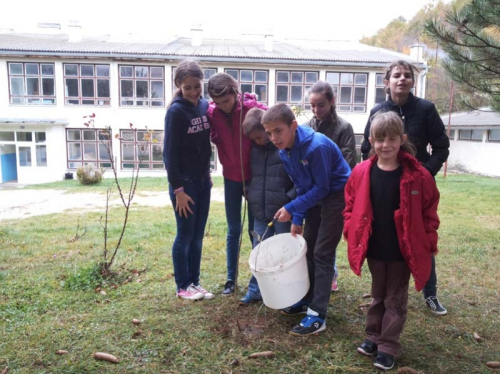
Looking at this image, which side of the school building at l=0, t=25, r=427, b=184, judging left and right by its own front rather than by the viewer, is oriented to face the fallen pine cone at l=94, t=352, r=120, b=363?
front

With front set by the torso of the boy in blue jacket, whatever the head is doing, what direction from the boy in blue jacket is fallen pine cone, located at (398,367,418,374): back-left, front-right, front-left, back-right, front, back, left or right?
left

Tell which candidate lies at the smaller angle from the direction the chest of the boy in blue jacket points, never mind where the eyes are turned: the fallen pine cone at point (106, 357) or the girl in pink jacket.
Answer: the fallen pine cone

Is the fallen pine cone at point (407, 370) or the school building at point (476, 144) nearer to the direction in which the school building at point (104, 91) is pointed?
the fallen pine cone

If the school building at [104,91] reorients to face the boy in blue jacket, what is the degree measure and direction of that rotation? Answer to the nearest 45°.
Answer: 0° — it already faces them

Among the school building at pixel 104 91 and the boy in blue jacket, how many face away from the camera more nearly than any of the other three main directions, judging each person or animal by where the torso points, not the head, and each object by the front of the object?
0

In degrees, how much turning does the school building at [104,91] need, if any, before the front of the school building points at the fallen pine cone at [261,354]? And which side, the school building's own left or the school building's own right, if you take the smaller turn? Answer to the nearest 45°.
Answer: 0° — it already faces it

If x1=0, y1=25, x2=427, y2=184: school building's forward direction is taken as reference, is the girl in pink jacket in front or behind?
in front

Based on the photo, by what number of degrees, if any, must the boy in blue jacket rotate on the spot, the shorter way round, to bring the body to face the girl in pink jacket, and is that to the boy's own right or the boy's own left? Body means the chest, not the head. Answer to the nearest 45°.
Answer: approximately 90° to the boy's own right

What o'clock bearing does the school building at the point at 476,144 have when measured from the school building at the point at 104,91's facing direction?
the school building at the point at 476,144 is roughly at 9 o'clock from the school building at the point at 104,91.

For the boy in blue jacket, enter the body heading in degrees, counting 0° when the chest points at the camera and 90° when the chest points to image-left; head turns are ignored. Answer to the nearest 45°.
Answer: approximately 45°
